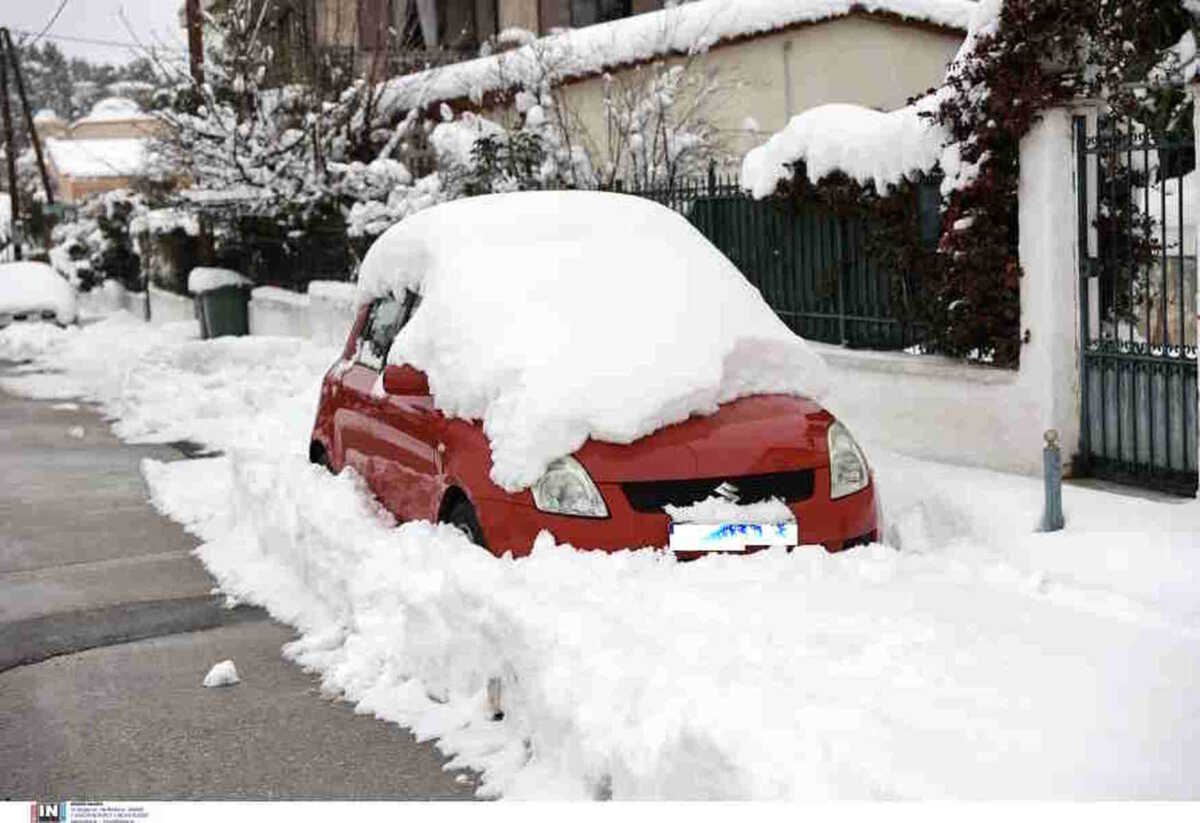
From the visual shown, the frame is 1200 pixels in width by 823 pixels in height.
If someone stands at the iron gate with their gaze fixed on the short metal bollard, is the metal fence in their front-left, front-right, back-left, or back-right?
back-right

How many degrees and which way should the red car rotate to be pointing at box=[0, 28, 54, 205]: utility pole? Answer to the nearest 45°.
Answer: approximately 180°

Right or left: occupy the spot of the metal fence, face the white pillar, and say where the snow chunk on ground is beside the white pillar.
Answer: right

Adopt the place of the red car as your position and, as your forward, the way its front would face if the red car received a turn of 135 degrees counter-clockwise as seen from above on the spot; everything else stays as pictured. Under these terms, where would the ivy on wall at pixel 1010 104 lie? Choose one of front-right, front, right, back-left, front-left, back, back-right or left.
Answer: front-right

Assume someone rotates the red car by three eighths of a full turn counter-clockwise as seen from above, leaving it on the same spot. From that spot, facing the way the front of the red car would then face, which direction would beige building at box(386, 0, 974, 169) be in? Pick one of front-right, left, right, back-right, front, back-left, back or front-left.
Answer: front

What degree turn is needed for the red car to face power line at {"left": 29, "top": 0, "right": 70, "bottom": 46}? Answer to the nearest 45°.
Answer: approximately 180°

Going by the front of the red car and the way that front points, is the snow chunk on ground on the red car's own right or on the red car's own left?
on the red car's own right

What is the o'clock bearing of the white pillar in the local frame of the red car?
The white pillar is roughly at 9 o'clock from the red car.

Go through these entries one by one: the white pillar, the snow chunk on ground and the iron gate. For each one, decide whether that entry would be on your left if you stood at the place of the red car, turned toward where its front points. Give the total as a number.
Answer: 2

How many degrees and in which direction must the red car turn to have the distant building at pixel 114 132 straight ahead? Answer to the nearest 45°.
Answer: approximately 135° to its left

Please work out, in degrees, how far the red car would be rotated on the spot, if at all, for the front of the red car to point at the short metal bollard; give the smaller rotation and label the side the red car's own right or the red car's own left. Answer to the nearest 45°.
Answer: approximately 90° to the red car's own left

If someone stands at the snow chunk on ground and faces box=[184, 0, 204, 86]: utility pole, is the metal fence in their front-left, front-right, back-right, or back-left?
front-right

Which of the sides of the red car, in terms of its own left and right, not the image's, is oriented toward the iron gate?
left
